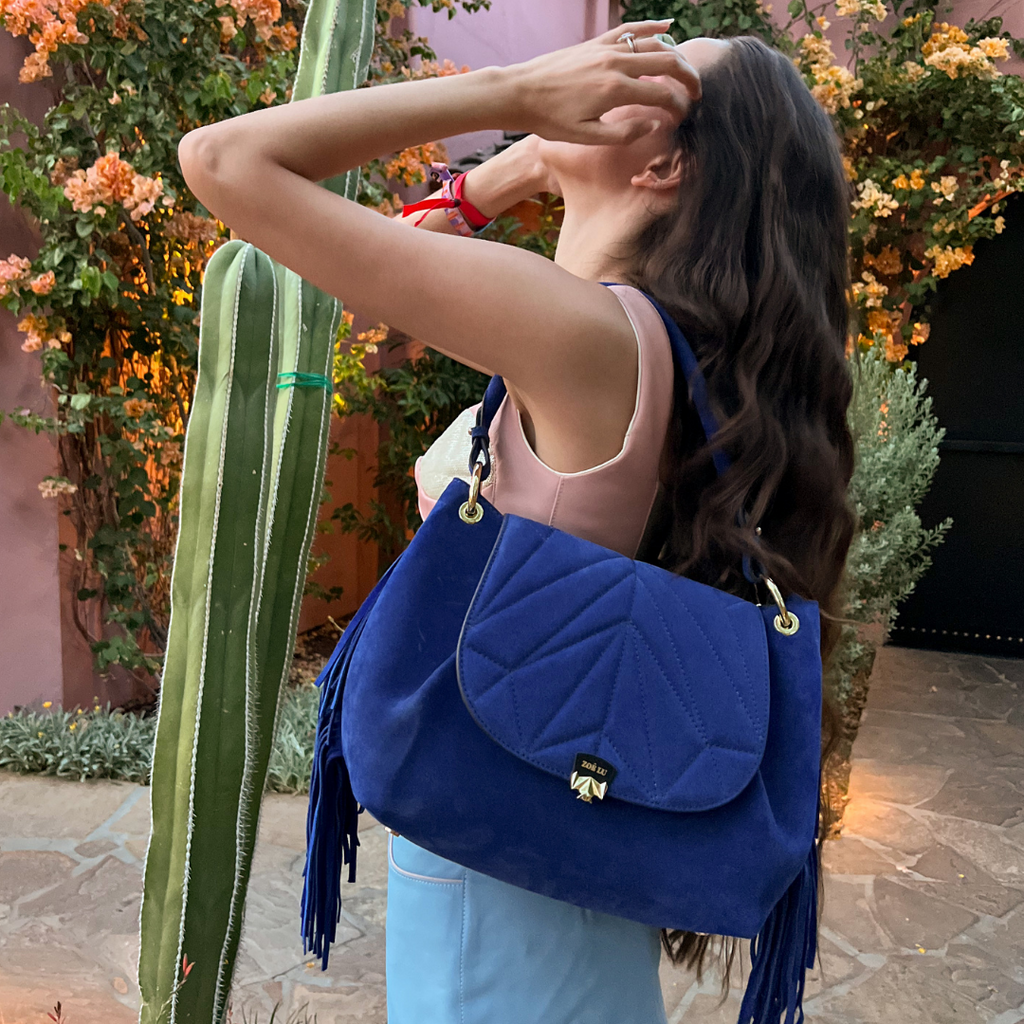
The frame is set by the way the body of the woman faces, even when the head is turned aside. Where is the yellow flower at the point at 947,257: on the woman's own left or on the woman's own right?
on the woman's own right

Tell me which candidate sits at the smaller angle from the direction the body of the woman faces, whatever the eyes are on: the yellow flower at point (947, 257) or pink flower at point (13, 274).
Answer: the pink flower

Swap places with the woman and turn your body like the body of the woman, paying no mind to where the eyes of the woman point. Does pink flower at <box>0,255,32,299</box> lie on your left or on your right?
on your right

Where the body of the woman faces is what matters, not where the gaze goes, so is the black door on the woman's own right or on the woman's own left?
on the woman's own right

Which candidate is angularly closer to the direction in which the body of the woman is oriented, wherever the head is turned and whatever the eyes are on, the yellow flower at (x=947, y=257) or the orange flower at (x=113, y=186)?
the orange flower

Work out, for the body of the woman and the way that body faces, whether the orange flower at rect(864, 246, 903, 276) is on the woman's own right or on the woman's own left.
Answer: on the woman's own right

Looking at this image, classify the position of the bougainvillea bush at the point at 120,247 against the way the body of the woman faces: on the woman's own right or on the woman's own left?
on the woman's own right

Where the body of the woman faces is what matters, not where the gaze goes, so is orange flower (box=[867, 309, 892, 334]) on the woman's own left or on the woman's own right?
on the woman's own right

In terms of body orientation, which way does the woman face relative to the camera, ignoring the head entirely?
to the viewer's left
